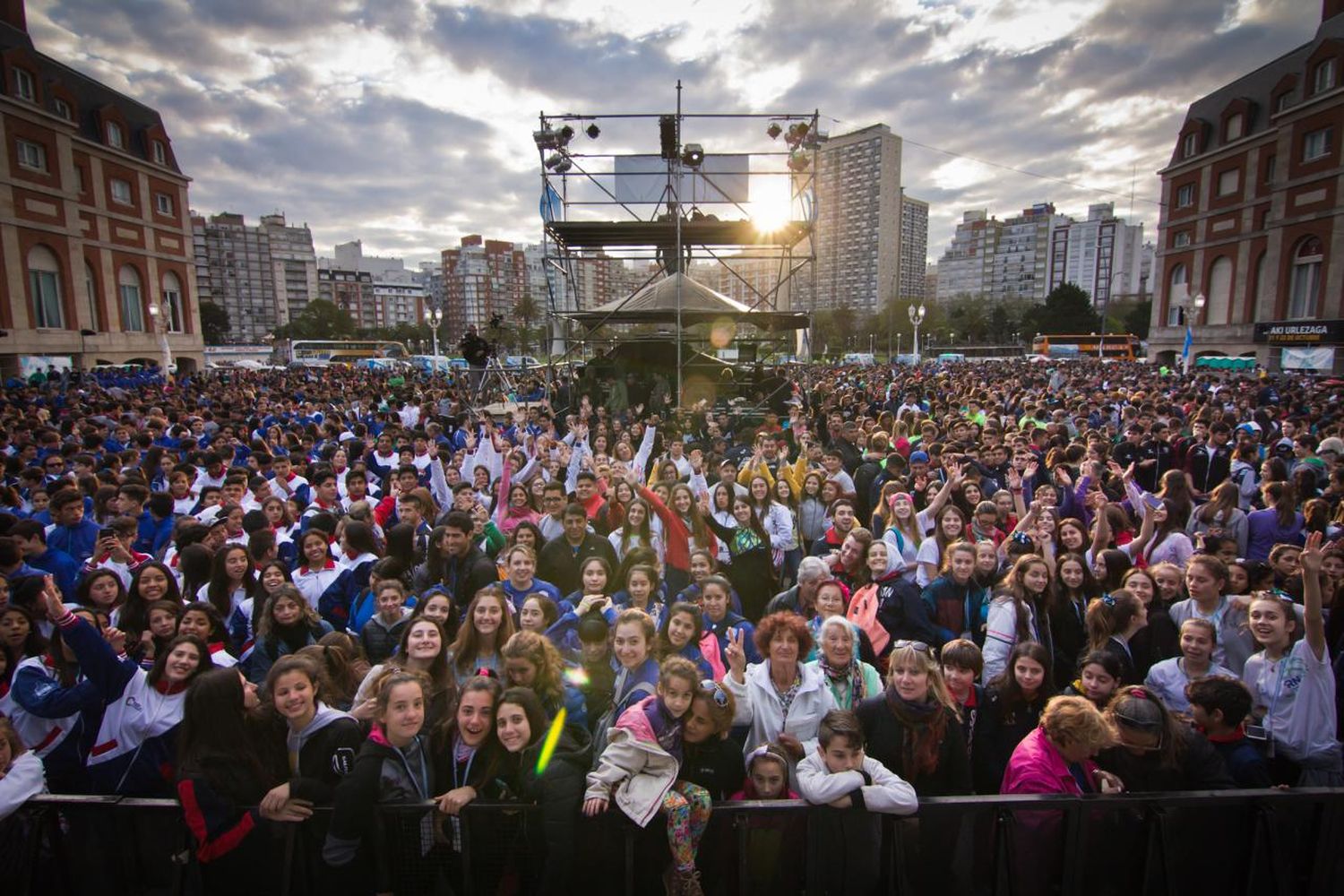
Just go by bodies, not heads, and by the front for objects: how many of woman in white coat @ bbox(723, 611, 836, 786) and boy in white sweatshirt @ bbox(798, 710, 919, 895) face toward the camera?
2

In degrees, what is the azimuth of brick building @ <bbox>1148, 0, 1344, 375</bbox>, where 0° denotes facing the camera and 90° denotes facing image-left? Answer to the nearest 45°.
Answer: approximately 45°

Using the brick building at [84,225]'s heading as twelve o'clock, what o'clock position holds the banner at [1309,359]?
The banner is roughly at 12 o'clock from the brick building.

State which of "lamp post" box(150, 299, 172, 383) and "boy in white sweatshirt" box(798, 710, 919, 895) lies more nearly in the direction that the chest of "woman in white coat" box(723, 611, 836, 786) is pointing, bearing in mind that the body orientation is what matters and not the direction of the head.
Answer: the boy in white sweatshirt

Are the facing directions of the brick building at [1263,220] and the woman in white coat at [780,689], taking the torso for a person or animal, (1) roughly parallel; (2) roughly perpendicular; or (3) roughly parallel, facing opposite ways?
roughly perpendicular

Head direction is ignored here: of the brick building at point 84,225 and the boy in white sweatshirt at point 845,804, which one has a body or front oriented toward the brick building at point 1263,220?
the brick building at point 84,225

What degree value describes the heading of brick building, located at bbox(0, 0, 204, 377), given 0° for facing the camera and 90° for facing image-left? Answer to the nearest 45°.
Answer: approximately 315°

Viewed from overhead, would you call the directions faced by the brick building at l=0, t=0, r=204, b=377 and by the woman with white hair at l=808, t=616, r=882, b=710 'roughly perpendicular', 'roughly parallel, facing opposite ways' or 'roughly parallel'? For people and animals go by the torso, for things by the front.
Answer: roughly perpendicular
